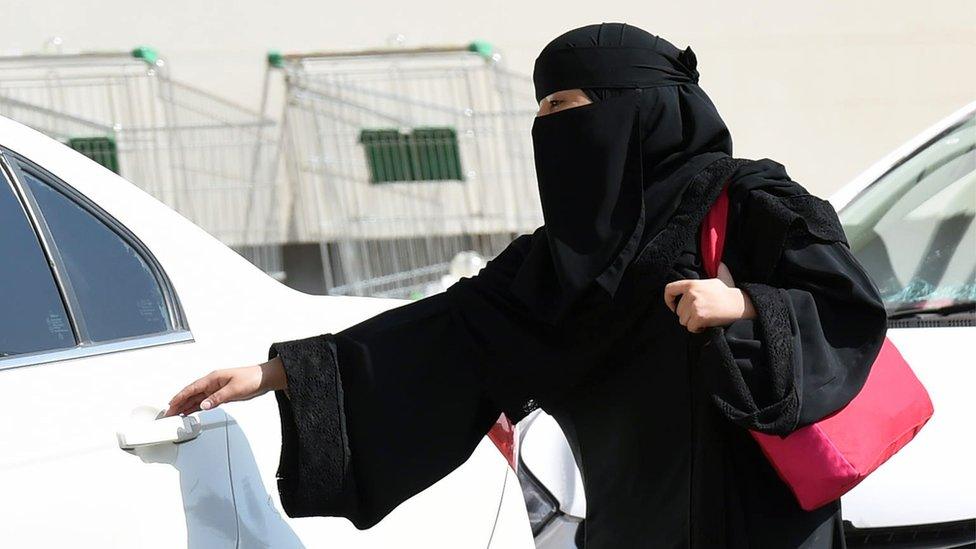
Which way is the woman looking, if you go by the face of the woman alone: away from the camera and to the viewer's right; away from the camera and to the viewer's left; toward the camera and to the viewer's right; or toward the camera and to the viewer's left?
toward the camera and to the viewer's left

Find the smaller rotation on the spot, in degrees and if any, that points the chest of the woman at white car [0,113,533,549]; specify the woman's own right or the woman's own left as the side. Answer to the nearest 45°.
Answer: approximately 45° to the woman's own right

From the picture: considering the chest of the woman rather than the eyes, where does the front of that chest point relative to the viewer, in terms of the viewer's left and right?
facing the viewer and to the left of the viewer

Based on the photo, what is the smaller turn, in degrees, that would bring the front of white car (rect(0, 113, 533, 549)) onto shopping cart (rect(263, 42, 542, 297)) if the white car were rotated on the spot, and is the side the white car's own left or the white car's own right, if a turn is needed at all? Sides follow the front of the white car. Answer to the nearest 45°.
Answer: approximately 90° to the white car's own right

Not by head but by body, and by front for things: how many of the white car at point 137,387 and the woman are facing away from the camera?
0

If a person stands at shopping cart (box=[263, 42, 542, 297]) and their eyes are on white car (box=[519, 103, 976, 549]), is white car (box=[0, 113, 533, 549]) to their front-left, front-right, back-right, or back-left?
front-right

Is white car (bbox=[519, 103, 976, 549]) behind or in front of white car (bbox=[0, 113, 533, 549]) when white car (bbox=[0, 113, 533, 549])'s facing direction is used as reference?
behind

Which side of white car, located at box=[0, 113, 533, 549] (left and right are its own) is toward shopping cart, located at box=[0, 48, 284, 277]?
right

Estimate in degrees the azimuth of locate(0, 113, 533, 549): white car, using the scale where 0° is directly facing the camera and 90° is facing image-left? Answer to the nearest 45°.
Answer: approximately 90°

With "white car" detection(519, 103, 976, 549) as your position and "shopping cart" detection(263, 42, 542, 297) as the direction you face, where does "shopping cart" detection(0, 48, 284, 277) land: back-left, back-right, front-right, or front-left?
front-left
